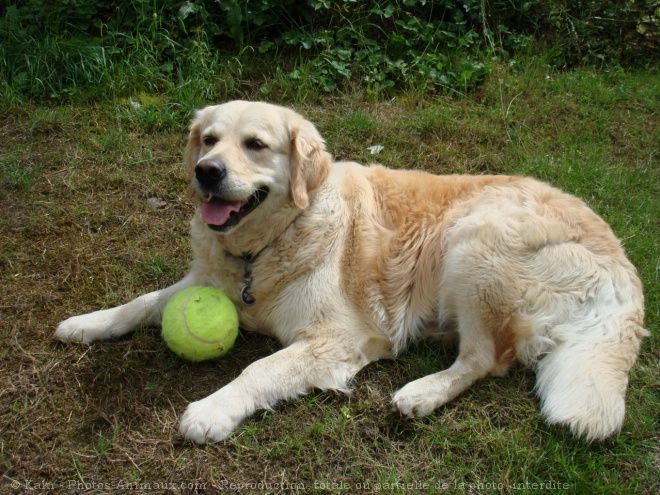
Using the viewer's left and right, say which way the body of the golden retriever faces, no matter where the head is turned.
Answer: facing the viewer and to the left of the viewer
